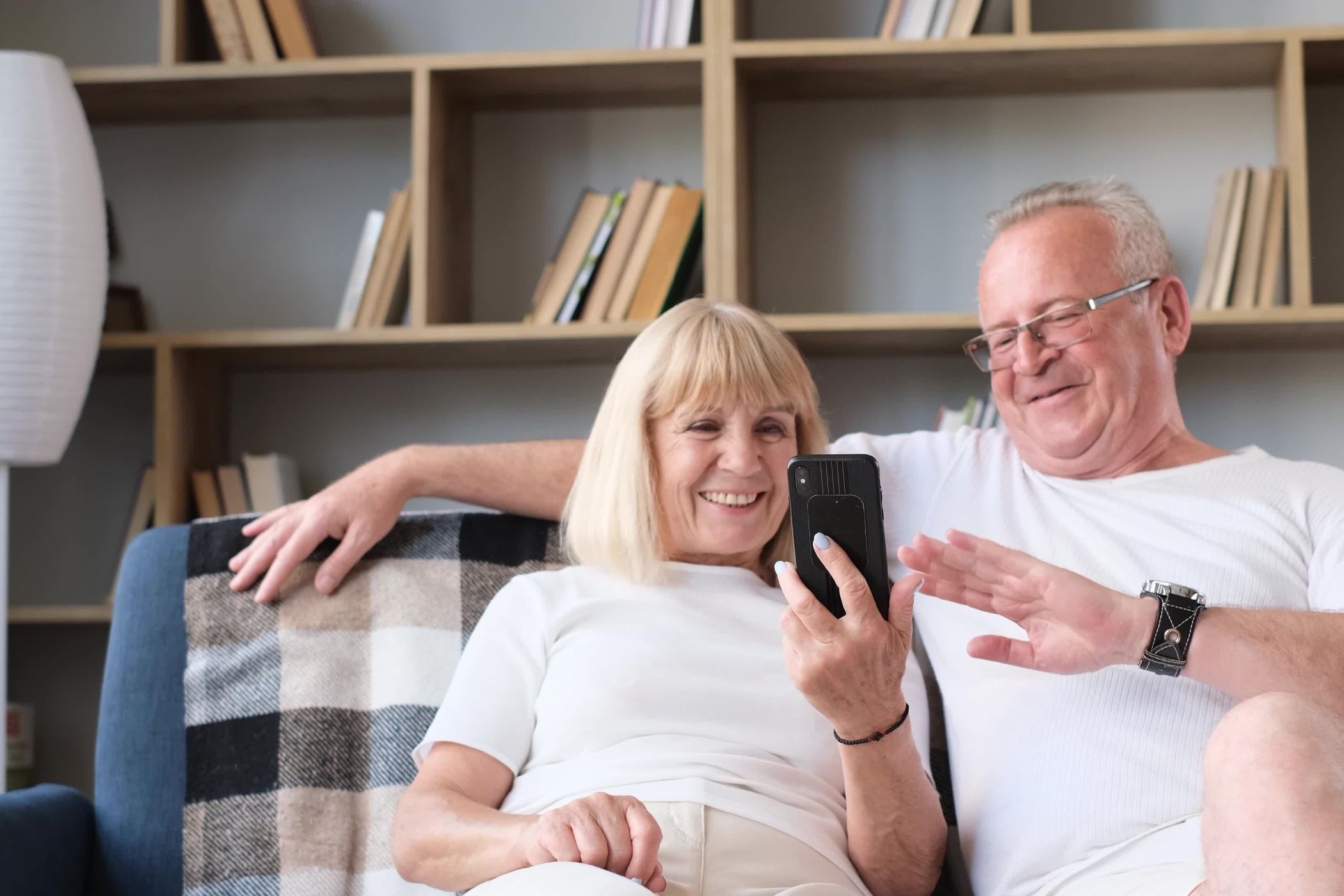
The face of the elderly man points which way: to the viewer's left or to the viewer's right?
to the viewer's left

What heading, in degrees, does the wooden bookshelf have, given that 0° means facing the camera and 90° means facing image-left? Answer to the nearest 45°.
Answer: approximately 0°
